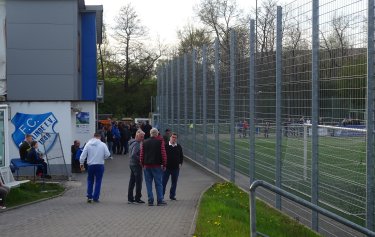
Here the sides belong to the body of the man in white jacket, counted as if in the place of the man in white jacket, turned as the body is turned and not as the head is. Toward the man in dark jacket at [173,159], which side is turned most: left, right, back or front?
right

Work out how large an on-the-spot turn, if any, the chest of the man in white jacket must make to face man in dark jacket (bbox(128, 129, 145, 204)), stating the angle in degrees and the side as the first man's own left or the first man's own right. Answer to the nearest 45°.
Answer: approximately 90° to the first man's own right

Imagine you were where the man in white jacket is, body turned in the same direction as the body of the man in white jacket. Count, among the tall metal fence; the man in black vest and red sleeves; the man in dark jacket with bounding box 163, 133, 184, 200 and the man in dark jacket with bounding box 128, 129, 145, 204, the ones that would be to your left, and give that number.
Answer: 0

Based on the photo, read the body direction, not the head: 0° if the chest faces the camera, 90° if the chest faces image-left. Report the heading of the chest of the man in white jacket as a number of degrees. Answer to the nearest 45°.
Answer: approximately 180°

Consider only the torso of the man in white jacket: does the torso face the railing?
no

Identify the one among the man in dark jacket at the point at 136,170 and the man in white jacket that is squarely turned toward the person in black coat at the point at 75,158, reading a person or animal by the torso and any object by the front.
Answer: the man in white jacket
